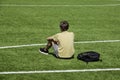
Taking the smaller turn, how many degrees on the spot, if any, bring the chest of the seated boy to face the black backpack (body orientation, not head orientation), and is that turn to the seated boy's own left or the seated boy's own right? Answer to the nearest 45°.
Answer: approximately 135° to the seated boy's own right

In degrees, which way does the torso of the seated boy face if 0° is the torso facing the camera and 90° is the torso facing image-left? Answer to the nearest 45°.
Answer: approximately 135°
